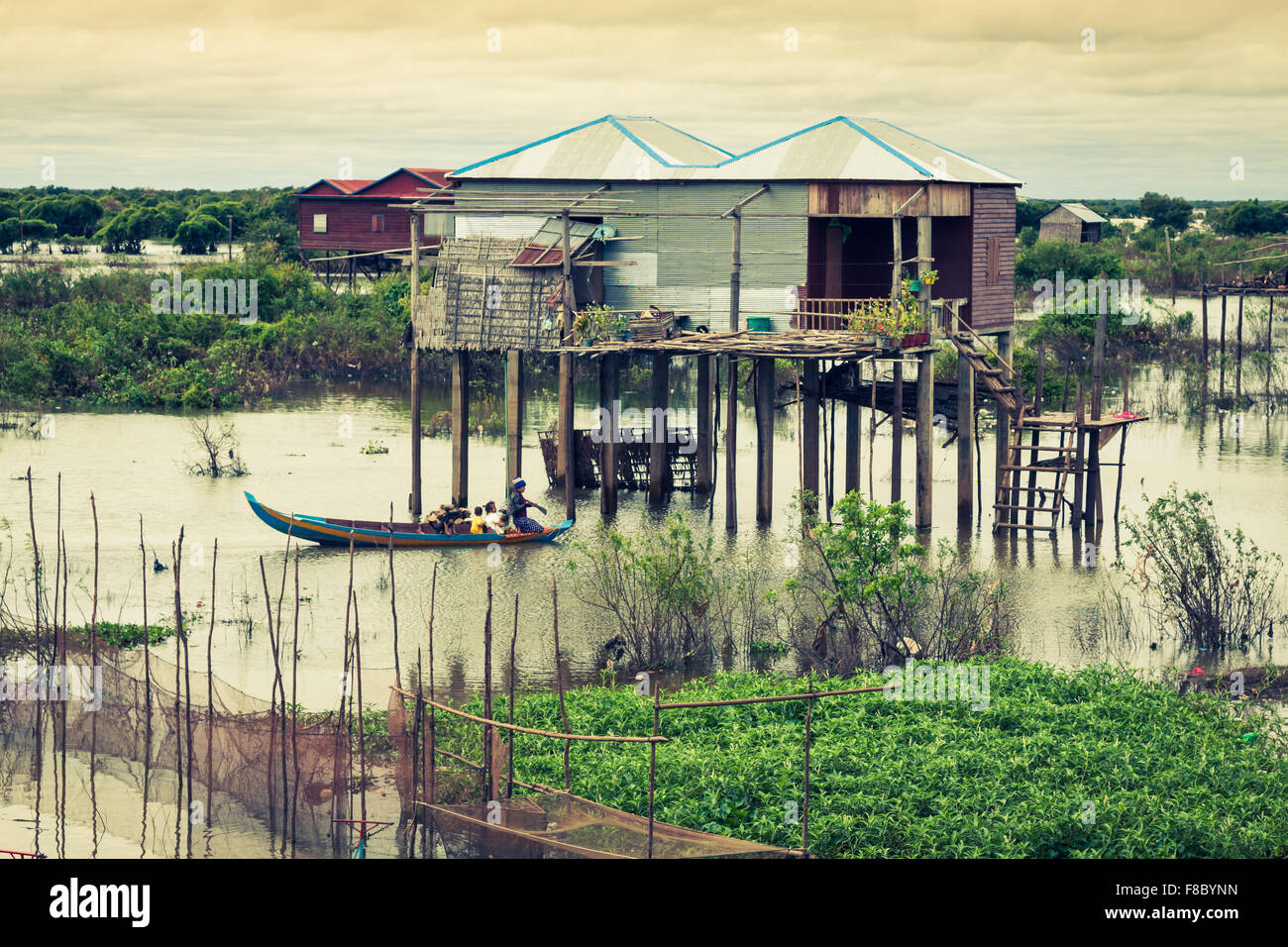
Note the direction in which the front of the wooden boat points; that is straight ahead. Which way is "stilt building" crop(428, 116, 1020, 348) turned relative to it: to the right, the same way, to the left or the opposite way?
to the left

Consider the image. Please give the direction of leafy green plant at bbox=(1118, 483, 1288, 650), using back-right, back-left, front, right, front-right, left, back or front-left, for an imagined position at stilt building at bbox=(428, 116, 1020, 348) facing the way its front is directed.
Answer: front-left

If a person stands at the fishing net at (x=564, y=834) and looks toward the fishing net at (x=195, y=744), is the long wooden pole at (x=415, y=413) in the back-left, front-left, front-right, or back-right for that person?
front-right

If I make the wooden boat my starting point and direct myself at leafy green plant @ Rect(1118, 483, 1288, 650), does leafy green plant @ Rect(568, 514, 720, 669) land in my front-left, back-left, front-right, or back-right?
front-right

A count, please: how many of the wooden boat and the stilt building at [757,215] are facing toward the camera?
1

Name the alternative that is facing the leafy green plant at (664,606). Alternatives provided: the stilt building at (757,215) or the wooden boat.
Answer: the stilt building

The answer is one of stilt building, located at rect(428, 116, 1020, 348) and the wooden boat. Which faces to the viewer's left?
the wooden boat

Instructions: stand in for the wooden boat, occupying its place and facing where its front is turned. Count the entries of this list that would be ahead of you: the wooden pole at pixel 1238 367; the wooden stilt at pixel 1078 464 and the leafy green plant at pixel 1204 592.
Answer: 0

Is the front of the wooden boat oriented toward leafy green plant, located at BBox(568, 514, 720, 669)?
no

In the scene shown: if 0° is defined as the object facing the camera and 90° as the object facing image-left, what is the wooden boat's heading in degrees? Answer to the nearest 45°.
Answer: approximately 90°

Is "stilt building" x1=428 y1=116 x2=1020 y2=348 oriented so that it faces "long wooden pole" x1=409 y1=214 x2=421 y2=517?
no

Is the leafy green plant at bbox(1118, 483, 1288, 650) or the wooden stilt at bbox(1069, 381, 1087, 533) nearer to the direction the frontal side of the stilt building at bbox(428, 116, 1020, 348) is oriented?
the leafy green plant

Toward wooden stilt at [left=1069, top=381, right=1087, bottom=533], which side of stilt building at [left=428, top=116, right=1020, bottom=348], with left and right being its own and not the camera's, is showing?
left

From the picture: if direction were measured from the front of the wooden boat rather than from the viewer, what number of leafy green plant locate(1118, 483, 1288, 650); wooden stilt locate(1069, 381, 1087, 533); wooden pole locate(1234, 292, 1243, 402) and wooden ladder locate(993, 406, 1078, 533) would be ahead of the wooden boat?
0

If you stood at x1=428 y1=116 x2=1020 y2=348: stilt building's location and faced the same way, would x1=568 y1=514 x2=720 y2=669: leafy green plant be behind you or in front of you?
in front
